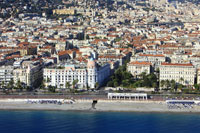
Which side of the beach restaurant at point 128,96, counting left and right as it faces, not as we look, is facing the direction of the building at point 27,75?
right

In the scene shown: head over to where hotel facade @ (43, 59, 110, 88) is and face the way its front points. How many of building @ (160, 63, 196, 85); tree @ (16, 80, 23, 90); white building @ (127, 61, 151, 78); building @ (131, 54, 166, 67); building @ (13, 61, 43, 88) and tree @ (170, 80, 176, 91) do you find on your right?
2

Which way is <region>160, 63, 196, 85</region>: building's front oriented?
toward the camera

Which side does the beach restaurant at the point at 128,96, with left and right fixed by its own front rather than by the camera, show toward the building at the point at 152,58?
back

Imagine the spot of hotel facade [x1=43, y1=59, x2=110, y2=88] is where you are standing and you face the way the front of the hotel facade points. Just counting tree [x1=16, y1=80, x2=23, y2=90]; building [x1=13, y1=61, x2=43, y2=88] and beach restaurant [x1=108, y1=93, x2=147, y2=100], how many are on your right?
2

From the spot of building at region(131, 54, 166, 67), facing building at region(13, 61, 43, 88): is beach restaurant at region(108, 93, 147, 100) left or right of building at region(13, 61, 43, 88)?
left

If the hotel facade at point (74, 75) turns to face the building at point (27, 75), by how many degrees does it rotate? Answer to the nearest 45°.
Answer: approximately 90° to its right

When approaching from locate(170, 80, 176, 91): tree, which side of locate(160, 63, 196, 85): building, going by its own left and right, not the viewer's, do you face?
front

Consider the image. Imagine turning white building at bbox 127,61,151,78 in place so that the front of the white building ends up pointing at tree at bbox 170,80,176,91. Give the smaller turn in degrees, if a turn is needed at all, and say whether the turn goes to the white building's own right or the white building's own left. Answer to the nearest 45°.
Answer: approximately 45° to the white building's own left

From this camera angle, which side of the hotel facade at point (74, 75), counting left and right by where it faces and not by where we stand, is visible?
front

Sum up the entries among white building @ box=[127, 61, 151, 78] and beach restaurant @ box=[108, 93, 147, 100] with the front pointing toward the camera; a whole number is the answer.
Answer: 2

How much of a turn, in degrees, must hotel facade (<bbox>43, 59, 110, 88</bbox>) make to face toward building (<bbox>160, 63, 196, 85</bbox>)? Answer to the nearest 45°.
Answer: approximately 90° to its left

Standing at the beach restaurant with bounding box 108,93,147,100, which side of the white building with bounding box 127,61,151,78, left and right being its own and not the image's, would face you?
front

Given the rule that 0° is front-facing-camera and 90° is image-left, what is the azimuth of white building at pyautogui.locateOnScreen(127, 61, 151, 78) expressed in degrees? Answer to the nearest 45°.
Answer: approximately 0°

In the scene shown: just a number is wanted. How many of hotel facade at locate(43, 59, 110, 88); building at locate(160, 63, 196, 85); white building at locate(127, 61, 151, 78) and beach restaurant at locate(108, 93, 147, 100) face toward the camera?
4

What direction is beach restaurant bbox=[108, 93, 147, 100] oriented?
toward the camera
